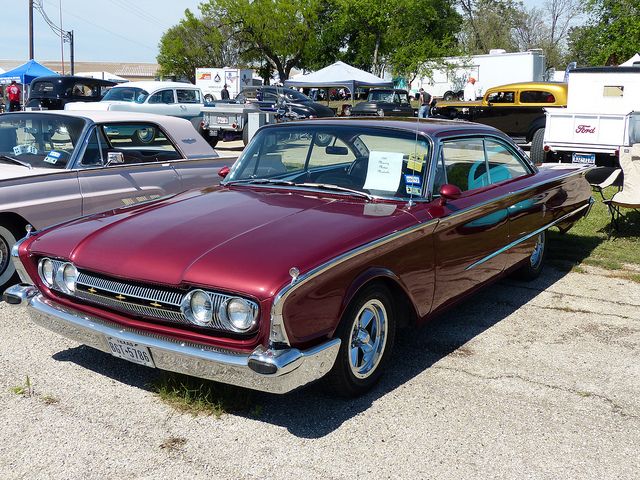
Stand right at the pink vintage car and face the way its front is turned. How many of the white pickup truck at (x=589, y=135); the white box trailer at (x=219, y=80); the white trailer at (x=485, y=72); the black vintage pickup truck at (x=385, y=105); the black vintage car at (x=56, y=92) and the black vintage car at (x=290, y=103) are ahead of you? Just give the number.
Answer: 0

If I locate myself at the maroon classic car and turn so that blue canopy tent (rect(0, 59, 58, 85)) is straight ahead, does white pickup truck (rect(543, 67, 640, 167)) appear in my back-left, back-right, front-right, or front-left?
front-right

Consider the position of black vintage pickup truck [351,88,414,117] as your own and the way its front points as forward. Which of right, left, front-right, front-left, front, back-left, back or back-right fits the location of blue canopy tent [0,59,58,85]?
front-right

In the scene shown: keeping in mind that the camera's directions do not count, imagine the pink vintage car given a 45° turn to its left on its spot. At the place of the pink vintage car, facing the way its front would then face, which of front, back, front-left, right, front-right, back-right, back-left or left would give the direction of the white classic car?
back

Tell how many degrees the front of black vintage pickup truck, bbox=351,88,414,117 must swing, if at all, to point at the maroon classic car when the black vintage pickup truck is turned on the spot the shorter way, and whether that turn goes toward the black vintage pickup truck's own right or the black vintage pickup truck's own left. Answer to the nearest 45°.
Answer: approximately 45° to the black vintage pickup truck's own left

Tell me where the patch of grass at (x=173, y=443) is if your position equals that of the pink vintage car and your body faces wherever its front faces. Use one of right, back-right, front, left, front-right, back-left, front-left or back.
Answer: front-left

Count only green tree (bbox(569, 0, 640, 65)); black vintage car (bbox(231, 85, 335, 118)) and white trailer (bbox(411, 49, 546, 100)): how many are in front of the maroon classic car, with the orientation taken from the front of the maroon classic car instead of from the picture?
0

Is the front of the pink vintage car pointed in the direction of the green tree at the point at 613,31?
no

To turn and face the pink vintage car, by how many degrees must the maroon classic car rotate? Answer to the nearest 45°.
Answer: approximately 90° to its right

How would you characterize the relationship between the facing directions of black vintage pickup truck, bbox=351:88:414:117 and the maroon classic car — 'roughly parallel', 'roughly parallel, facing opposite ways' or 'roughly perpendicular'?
roughly parallel

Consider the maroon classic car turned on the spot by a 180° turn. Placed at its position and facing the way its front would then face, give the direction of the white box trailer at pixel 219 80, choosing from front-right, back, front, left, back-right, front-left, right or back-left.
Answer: front-left

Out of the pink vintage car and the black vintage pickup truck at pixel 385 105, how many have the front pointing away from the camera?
0

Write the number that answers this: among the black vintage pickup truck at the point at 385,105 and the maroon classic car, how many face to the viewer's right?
0

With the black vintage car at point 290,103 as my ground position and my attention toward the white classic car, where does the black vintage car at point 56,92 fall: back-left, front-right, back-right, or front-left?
front-right

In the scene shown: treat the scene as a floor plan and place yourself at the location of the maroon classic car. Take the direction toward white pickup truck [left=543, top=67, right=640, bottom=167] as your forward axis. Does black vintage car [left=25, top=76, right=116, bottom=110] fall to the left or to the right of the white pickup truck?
left

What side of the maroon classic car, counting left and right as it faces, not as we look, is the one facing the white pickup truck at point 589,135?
back

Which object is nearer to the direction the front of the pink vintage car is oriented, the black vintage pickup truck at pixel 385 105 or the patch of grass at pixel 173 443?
the patch of grass

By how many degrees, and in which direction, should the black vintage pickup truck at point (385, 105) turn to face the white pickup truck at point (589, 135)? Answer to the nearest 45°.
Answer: approximately 45° to its left

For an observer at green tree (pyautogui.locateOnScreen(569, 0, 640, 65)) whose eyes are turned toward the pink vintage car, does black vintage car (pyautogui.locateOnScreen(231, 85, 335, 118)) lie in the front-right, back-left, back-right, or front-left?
front-right

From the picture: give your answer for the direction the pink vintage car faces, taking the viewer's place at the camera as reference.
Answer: facing the viewer and to the left of the viewer
